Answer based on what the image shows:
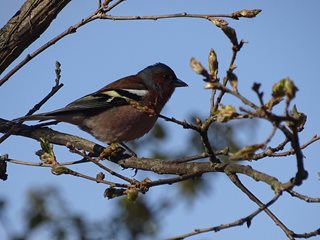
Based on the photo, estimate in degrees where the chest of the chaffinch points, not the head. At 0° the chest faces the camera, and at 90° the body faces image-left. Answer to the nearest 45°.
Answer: approximately 270°

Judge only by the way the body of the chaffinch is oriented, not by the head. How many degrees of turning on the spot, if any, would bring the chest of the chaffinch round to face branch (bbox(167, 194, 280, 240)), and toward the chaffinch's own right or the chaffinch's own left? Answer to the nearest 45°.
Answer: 0° — it already faces it
